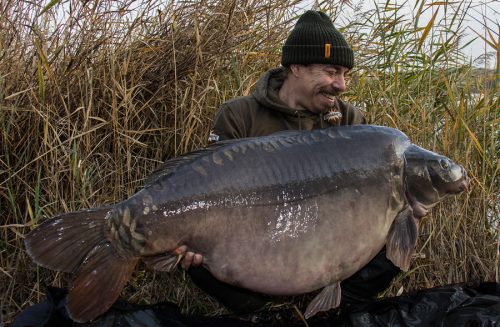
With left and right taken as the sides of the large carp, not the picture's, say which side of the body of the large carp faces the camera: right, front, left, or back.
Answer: right

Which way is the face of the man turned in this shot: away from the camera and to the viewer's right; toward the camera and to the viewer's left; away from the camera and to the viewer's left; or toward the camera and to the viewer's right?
toward the camera and to the viewer's right
